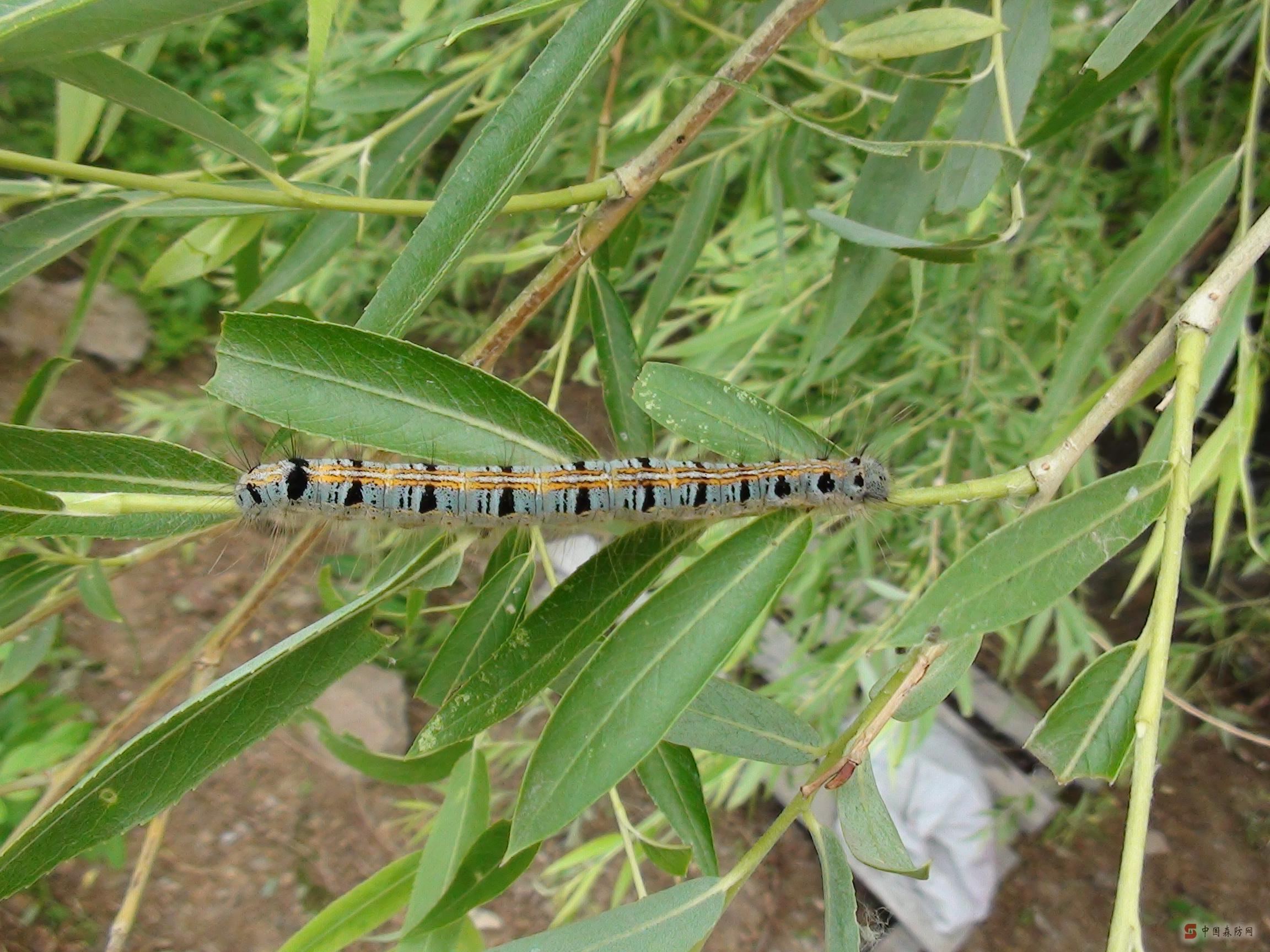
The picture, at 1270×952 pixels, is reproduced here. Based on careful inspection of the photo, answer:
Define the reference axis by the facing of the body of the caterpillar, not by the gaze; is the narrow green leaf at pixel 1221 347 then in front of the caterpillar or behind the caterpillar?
in front

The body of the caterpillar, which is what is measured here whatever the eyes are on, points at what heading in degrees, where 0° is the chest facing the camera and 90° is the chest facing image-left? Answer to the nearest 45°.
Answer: approximately 270°
